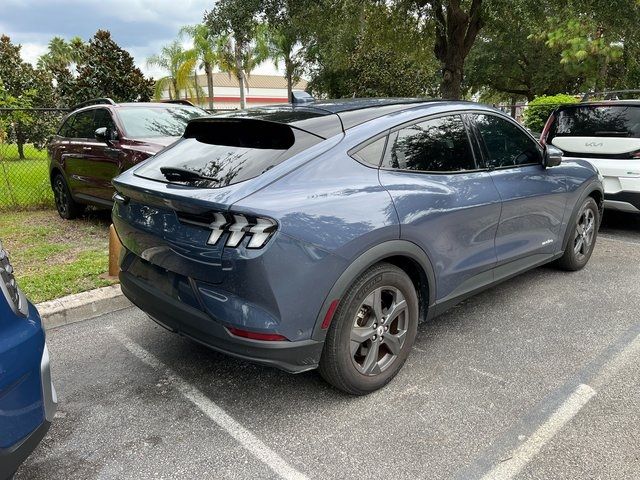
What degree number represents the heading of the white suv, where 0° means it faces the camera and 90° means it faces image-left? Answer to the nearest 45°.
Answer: approximately 180°

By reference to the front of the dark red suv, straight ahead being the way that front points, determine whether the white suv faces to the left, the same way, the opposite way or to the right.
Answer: to the left

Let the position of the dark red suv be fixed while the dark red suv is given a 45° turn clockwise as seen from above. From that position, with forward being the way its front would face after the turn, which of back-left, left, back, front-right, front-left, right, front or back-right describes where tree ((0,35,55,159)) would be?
back

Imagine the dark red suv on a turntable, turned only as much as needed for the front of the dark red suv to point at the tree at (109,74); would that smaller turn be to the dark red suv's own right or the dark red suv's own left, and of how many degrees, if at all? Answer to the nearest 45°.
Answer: approximately 135° to the dark red suv's own left

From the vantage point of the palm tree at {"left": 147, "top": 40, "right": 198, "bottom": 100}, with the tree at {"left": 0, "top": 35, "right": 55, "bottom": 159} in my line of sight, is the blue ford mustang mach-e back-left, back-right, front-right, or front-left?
front-left

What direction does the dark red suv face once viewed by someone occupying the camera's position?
facing the viewer and to the right of the viewer

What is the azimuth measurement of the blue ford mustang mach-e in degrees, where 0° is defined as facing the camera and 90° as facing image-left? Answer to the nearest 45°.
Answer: approximately 225°

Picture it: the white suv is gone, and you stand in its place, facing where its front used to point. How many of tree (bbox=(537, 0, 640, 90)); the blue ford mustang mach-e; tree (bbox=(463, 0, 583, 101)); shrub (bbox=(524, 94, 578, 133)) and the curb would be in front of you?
3

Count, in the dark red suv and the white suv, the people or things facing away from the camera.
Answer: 1

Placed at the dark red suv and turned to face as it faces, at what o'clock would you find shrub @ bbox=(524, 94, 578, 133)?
The shrub is roughly at 10 o'clock from the dark red suv.

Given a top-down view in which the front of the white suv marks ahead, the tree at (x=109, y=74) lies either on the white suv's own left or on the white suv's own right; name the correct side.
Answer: on the white suv's own left

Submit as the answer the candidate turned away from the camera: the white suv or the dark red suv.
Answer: the white suv

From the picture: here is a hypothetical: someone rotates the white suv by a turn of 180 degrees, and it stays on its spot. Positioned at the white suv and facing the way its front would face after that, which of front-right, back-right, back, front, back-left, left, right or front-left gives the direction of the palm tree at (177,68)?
back-right

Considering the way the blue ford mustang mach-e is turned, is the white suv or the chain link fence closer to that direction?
the white suv

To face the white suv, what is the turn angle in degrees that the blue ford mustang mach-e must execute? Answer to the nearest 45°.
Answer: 0° — it already faces it
